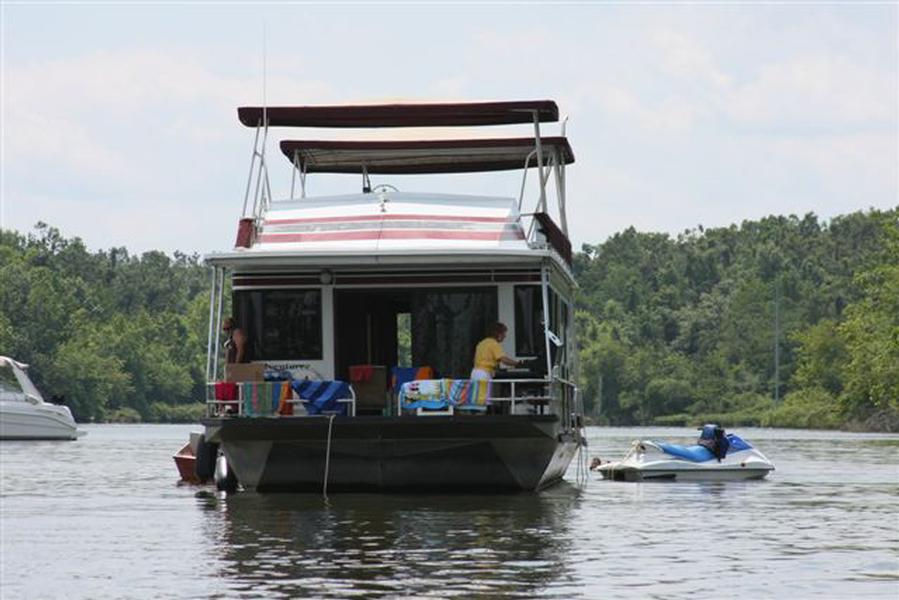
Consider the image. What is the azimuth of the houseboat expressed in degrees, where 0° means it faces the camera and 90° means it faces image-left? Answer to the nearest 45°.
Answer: approximately 0°

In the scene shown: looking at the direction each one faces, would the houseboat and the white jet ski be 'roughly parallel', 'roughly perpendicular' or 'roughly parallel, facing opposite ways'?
roughly perpendicular

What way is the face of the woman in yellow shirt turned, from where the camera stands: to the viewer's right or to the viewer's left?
to the viewer's right

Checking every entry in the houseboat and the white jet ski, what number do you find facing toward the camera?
1
